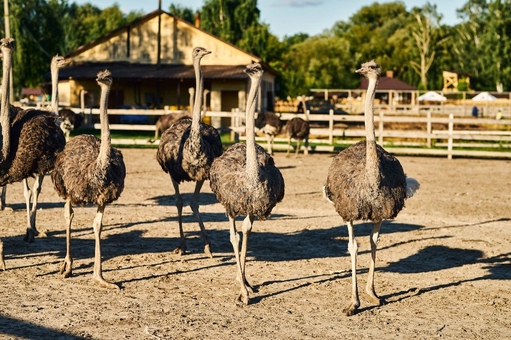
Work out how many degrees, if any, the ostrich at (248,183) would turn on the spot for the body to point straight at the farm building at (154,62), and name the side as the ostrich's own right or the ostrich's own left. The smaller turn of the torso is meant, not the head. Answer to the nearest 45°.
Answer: approximately 180°

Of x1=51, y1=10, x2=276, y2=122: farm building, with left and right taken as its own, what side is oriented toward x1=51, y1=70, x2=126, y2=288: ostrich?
front

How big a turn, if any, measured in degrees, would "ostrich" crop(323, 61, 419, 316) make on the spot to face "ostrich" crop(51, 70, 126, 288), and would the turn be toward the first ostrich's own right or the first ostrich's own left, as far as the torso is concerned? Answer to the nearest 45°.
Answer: approximately 90° to the first ostrich's own right

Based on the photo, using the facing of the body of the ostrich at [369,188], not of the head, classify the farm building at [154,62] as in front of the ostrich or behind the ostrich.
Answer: behind

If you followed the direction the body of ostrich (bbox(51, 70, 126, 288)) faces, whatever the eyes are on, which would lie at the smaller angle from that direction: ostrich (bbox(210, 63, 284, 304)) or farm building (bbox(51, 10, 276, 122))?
the ostrich

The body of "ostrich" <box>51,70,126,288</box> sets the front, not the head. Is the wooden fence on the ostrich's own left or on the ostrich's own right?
on the ostrich's own left

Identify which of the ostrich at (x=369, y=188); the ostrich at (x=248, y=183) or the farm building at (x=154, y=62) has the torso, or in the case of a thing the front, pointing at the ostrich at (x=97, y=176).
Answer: the farm building

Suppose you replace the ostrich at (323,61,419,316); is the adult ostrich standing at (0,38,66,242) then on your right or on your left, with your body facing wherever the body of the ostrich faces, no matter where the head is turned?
on your right

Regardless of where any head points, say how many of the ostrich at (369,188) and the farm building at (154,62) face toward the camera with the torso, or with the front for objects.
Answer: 2

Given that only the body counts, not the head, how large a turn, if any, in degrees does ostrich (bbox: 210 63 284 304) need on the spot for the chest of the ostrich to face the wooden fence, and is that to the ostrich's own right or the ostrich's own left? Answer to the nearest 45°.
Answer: approximately 180°
